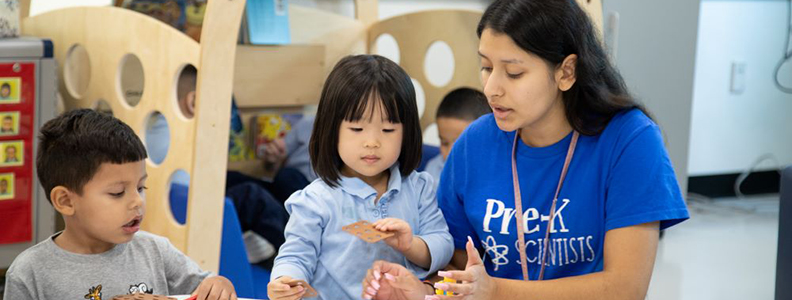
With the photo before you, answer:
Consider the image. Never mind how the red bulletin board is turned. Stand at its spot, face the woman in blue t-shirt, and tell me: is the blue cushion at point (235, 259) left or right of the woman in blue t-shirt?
left

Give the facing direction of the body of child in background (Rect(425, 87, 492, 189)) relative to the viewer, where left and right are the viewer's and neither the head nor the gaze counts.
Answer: facing the viewer and to the left of the viewer

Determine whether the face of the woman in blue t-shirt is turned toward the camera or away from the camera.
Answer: toward the camera

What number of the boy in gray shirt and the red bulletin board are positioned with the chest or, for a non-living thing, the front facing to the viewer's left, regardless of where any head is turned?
0

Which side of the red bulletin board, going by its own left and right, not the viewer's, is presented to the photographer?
front

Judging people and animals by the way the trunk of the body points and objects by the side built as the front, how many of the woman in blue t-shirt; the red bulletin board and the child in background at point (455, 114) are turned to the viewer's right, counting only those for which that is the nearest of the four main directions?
0

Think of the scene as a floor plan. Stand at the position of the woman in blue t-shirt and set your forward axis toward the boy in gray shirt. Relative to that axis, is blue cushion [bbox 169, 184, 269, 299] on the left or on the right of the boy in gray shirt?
right

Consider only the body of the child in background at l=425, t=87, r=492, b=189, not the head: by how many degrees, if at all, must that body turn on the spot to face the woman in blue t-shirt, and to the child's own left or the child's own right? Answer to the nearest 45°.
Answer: approximately 45° to the child's own left

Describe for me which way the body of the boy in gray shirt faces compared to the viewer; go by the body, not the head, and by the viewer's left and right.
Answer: facing the viewer and to the right of the viewer

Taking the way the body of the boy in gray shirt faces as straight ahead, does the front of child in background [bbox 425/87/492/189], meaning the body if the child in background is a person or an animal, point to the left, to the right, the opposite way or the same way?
to the right

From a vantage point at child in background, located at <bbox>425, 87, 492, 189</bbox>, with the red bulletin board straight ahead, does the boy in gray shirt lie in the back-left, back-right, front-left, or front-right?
front-left
